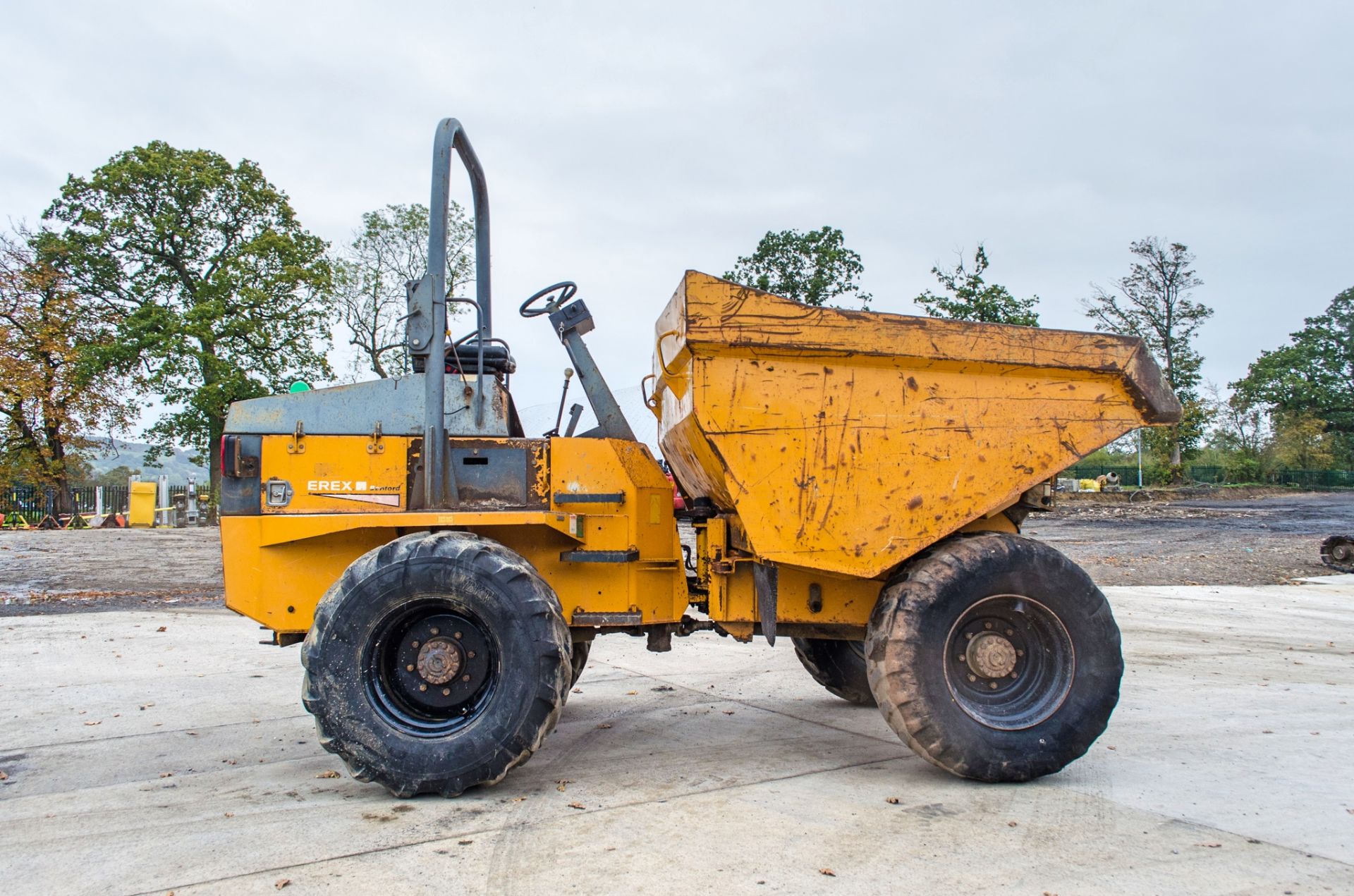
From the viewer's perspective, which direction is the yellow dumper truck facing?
to the viewer's right

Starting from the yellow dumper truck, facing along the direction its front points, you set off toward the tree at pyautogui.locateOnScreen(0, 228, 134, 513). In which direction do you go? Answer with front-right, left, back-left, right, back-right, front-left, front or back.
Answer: back-left

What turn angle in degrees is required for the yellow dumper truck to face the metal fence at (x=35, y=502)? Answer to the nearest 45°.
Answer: approximately 135° to its left

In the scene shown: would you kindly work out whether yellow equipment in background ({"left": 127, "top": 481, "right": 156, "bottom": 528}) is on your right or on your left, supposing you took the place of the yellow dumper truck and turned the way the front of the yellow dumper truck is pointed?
on your left

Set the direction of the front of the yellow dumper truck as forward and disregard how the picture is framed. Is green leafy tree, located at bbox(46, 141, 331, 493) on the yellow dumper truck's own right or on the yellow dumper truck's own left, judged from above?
on the yellow dumper truck's own left

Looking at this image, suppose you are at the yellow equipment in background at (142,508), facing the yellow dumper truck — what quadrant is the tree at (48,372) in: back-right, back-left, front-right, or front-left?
back-right
